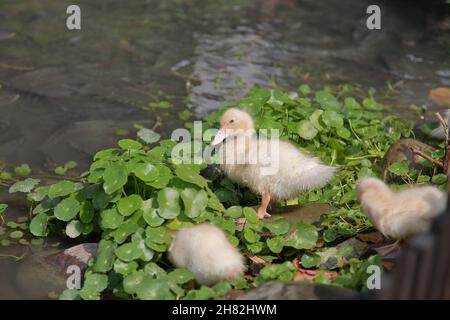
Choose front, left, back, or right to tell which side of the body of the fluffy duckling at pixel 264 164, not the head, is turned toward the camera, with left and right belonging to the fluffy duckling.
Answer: left

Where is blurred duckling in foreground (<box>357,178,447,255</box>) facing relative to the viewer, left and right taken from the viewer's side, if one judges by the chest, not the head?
facing to the left of the viewer

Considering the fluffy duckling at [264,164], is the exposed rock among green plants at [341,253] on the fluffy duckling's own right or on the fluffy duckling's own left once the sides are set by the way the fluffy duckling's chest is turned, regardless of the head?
on the fluffy duckling's own left

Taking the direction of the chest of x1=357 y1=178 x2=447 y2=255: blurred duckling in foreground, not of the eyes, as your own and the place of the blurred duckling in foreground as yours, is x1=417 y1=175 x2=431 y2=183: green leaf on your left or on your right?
on your right

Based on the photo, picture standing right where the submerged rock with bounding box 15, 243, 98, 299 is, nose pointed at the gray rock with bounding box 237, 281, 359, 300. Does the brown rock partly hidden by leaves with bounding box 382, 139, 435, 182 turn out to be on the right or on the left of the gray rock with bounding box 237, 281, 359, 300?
left

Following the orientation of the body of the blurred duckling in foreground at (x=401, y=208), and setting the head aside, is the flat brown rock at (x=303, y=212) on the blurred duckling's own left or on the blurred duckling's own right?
on the blurred duckling's own right

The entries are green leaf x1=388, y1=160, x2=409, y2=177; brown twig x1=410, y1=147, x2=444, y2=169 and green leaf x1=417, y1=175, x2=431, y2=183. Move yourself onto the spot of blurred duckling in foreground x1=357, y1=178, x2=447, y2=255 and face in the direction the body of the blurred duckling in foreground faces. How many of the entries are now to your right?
3
